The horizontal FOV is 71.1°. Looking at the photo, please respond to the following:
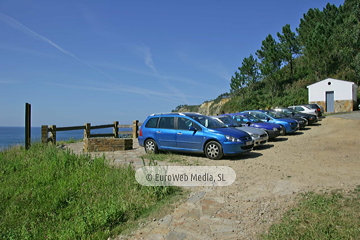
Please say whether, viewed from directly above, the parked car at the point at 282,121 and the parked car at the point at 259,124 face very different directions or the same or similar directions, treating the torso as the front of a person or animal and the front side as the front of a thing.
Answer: same or similar directions

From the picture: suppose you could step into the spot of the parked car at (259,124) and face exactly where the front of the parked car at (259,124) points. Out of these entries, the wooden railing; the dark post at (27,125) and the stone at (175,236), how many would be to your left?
0

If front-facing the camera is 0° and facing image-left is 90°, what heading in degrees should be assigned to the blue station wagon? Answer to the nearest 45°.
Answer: approximately 315°

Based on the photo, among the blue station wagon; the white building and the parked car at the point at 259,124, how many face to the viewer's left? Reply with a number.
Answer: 0

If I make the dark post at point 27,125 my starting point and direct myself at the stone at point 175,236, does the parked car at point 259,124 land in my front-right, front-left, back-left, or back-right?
front-left

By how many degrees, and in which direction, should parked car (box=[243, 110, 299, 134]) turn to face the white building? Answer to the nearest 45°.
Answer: approximately 135° to its left

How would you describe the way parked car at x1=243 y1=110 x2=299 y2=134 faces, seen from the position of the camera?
facing the viewer and to the right of the viewer

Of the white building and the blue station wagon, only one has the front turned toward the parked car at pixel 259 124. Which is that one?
the white building

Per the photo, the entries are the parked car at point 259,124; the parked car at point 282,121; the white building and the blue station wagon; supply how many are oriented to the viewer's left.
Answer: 0

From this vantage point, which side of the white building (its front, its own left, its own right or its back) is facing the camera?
front

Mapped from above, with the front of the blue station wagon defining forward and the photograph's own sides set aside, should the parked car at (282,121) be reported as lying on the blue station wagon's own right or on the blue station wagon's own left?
on the blue station wagon's own left

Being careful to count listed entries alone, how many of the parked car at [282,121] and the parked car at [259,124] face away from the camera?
0
